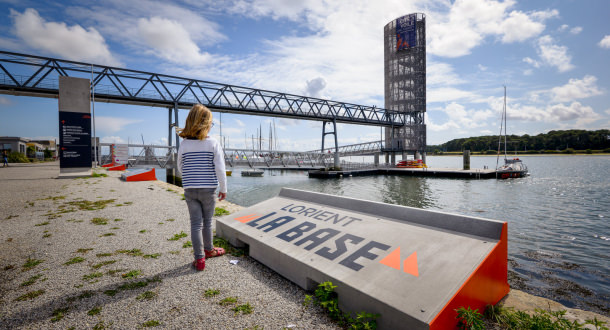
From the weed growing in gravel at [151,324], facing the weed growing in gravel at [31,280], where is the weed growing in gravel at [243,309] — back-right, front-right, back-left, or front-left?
back-right

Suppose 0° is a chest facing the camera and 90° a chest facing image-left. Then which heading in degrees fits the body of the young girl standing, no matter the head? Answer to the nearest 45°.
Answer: approximately 180°

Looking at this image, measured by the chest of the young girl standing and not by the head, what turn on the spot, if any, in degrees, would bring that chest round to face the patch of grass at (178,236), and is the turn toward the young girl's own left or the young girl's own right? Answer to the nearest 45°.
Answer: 0° — they already face it

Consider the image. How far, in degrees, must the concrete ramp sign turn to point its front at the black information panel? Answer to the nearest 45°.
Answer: approximately 90° to its right

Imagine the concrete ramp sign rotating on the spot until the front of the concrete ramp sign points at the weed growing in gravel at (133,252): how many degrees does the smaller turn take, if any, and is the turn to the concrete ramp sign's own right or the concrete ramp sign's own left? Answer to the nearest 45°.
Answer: approximately 45° to the concrete ramp sign's own right

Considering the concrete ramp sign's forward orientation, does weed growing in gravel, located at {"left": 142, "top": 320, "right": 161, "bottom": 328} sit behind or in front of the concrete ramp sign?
in front

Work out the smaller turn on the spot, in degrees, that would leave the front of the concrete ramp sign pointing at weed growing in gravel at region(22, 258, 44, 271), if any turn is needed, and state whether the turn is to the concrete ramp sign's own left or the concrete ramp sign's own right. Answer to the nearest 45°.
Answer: approximately 45° to the concrete ramp sign's own right

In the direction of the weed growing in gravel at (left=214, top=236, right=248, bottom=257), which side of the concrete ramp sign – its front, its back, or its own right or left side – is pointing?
right

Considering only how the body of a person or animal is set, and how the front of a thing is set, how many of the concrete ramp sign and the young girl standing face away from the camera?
1

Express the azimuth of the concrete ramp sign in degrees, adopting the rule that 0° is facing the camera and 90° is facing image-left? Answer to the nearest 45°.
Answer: approximately 45°

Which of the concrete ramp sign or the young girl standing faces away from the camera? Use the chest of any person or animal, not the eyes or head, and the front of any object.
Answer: the young girl standing

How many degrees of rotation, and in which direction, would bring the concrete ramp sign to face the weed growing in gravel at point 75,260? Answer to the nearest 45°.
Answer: approximately 45° to its right

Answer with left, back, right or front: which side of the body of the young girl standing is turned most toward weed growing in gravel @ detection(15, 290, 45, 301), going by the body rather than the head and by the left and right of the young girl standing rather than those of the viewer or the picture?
left

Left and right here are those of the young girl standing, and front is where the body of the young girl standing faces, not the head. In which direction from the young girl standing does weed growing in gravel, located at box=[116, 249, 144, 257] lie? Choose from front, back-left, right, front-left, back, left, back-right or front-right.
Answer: front-left

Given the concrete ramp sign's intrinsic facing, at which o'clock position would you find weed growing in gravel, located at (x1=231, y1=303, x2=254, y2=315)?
The weed growing in gravel is roughly at 1 o'clock from the concrete ramp sign.
